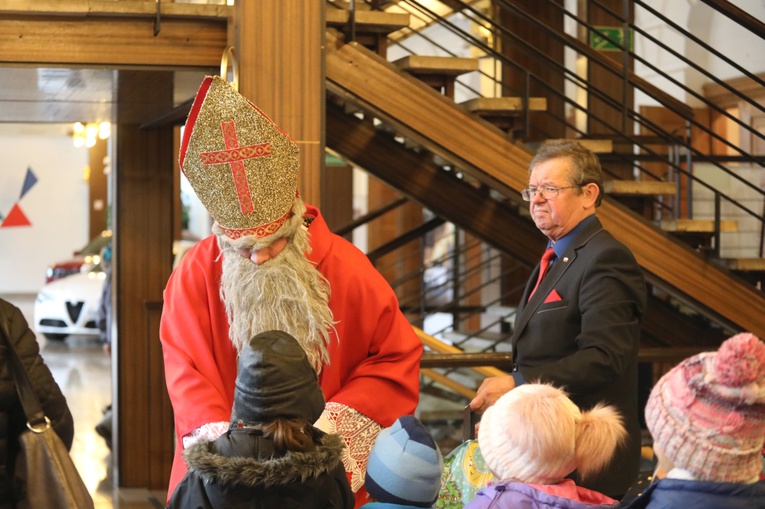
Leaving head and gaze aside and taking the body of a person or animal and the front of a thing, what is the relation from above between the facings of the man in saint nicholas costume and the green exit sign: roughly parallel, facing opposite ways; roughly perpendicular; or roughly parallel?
roughly parallel

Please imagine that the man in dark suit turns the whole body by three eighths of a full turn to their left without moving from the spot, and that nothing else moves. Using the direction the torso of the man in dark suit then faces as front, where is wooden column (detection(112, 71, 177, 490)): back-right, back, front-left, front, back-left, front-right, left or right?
back-left

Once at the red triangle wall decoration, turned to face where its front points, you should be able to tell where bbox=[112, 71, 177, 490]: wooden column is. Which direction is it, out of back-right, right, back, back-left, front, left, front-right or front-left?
front

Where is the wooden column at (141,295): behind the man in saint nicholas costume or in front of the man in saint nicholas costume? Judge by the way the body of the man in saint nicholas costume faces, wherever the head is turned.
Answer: behind

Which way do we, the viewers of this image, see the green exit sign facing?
facing the viewer

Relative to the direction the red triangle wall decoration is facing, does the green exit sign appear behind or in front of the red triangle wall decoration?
in front

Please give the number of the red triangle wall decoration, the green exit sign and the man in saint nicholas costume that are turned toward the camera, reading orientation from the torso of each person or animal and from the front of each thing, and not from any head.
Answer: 3

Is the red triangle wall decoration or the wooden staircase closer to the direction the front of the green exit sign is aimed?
the wooden staircase

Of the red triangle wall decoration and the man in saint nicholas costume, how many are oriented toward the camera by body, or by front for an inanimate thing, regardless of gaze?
2

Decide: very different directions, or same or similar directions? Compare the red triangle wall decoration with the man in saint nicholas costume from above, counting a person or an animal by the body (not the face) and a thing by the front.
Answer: same or similar directions

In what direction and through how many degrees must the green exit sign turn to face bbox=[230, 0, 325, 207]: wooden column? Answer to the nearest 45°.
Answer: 0° — it already faces it

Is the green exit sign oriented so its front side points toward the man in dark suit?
yes

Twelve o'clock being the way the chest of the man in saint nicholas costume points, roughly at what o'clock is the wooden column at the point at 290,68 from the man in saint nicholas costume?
The wooden column is roughly at 6 o'clock from the man in saint nicholas costume.

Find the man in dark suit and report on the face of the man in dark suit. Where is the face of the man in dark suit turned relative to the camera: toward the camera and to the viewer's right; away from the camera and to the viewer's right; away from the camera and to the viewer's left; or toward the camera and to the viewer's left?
toward the camera and to the viewer's left

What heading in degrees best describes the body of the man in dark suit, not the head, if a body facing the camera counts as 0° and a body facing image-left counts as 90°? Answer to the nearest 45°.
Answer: approximately 45°

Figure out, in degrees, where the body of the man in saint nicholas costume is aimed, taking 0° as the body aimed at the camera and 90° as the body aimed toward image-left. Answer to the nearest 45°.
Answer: approximately 0°

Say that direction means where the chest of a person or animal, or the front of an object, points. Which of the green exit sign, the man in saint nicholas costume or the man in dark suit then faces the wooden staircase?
the green exit sign

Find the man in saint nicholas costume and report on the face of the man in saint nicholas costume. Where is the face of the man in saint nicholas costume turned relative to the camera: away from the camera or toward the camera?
toward the camera
